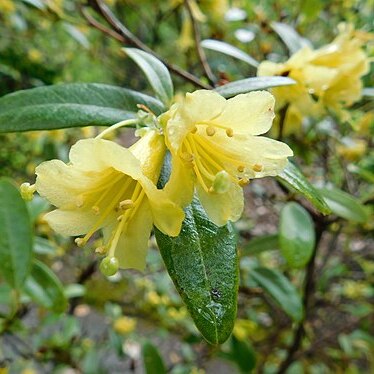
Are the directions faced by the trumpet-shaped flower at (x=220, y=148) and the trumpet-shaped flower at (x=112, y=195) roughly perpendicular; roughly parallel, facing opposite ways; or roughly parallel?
roughly perpendicular

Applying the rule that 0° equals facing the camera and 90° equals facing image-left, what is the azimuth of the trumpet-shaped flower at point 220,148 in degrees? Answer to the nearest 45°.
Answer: approximately 315°

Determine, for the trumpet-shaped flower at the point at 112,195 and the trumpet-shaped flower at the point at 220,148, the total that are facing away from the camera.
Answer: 0
